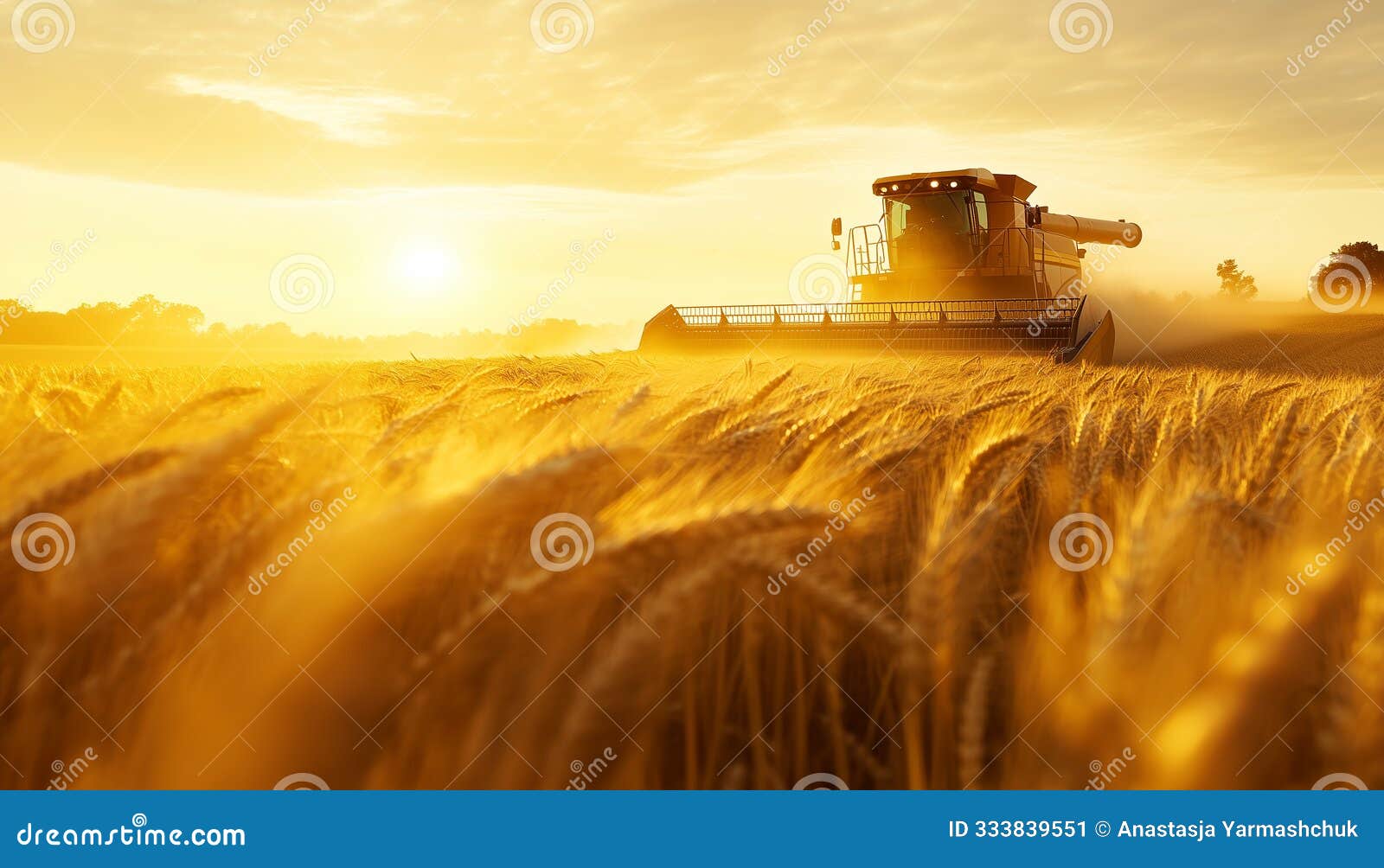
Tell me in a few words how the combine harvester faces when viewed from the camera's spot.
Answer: facing the viewer and to the left of the viewer

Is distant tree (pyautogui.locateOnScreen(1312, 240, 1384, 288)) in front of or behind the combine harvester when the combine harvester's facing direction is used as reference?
behind
